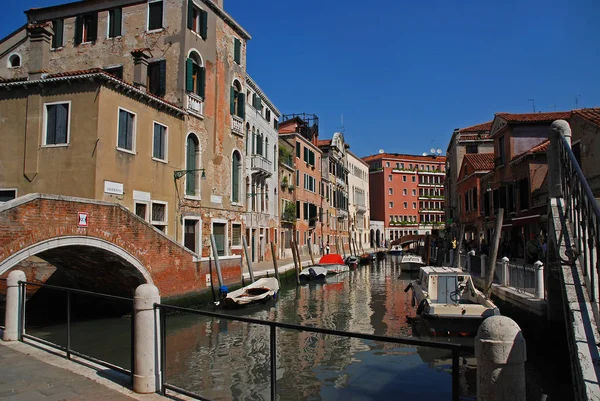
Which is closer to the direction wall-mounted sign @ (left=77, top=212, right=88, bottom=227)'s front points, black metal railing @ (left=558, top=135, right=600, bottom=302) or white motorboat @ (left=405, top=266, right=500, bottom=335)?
the black metal railing

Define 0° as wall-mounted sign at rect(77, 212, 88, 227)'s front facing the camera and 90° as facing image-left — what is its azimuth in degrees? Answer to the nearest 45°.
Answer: approximately 0°

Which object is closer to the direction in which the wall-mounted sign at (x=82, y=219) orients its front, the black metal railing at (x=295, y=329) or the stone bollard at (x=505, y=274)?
the black metal railing

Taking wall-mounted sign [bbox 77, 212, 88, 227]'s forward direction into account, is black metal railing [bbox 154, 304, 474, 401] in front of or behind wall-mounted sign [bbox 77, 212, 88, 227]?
in front

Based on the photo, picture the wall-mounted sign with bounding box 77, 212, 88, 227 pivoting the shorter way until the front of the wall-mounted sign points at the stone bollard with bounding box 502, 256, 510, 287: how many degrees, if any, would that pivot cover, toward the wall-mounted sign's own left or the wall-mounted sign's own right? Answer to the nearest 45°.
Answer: approximately 90° to the wall-mounted sign's own left

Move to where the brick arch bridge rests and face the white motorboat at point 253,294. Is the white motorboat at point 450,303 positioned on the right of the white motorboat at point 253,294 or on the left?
right

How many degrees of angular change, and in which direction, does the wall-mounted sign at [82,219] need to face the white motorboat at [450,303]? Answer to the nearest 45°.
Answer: approximately 90° to its left

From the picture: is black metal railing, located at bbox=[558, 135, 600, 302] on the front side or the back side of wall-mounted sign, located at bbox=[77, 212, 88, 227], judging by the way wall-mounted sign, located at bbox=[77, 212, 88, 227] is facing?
on the front side

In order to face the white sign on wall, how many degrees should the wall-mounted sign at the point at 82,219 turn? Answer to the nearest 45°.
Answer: approximately 180°

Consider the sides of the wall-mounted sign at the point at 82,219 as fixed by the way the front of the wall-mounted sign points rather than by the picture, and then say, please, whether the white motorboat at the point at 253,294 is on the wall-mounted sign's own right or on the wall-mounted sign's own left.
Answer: on the wall-mounted sign's own left
